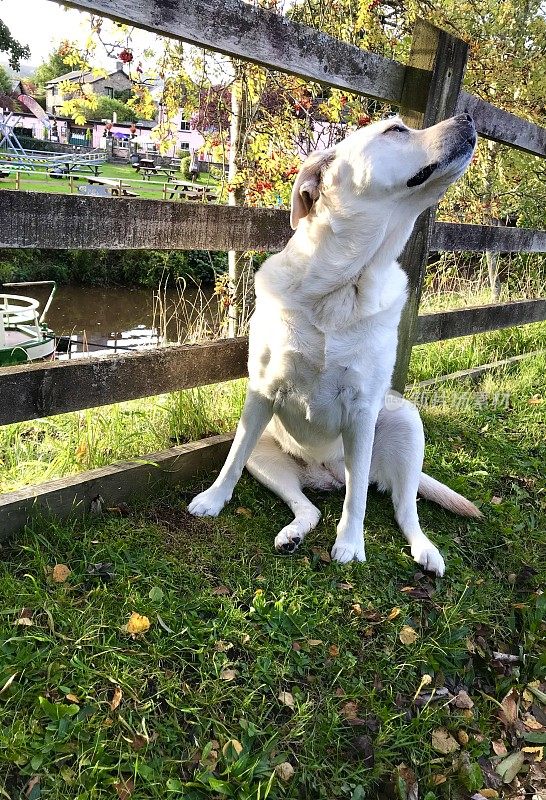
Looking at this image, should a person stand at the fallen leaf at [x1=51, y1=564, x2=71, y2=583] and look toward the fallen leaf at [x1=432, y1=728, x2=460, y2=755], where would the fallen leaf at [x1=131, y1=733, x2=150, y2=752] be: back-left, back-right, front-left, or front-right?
front-right

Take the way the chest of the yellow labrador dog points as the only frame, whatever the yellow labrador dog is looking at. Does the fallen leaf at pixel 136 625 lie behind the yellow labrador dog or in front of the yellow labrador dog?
in front

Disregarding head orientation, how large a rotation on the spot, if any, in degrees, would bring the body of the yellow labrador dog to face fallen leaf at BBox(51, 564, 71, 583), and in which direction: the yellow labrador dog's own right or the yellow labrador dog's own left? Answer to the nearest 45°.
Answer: approximately 45° to the yellow labrador dog's own right

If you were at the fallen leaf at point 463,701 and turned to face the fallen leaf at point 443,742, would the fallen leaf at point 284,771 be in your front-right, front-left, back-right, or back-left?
front-right

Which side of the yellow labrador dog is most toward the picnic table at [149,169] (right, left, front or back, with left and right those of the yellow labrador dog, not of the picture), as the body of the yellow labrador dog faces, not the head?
back

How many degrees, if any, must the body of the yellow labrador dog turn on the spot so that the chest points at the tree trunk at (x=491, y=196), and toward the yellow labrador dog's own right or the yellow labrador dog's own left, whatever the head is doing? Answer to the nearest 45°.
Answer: approximately 180°

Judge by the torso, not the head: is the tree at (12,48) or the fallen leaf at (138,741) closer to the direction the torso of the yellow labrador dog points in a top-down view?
the fallen leaf

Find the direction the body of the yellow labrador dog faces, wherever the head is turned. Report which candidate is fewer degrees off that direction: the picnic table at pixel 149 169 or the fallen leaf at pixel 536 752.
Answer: the fallen leaf

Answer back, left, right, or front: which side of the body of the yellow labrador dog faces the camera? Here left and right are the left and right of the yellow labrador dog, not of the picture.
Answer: front

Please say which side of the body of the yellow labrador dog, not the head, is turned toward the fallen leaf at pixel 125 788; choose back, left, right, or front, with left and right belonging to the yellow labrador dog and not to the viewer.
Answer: front

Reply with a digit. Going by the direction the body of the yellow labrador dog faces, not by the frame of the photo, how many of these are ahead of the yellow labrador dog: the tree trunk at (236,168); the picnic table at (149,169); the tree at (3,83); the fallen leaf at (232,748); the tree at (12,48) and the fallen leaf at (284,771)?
2

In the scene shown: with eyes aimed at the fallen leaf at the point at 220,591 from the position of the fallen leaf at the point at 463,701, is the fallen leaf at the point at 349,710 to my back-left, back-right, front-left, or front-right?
front-left
